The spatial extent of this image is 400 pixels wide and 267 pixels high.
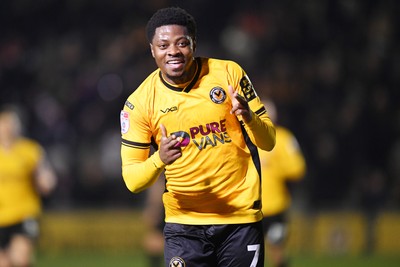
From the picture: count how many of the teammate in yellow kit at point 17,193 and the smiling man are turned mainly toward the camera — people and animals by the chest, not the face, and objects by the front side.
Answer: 2

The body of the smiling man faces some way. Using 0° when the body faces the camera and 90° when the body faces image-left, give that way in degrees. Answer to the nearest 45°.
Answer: approximately 0°

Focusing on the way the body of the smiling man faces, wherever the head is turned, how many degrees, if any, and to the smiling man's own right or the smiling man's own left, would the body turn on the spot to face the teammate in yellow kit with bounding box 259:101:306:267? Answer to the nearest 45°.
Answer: approximately 180°

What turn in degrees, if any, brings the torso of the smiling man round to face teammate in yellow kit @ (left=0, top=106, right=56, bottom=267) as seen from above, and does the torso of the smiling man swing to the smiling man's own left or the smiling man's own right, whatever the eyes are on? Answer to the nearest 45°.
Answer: approximately 135° to the smiling man's own right

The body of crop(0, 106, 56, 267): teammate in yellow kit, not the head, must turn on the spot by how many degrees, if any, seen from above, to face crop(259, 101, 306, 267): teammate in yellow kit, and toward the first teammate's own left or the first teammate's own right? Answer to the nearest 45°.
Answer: approximately 90° to the first teammate's own left

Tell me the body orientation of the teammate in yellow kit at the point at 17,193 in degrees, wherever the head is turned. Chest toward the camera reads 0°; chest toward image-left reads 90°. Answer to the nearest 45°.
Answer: approximately 0°

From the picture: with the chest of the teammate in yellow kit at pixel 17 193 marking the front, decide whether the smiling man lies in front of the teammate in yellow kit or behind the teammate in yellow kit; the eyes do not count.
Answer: in front
